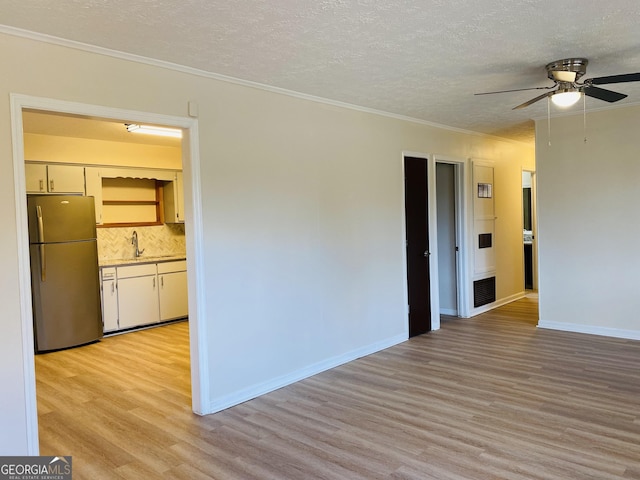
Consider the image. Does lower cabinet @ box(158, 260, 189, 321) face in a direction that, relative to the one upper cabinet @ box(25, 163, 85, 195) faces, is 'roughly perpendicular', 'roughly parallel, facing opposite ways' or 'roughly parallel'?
roughly parallel

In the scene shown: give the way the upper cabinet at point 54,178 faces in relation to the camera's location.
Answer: facing the viewer

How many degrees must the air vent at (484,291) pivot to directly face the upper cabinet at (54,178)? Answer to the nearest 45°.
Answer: approximately 90° to its right

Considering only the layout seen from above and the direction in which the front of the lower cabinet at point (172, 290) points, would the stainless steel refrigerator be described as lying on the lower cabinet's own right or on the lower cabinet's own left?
on the lower cabinet's own right

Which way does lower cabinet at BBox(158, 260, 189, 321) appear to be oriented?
toward the camera

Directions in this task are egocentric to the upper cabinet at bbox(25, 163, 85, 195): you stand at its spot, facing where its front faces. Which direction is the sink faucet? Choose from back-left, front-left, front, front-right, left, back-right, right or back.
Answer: back-left

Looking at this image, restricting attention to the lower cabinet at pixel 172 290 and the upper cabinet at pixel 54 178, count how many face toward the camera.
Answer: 2

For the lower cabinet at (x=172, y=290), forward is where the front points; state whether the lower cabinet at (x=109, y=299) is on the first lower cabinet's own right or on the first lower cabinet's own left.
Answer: on the first lower cabinet's own right

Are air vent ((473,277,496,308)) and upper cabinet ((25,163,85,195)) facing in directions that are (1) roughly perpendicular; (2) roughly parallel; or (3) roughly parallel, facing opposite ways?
roughly parallel
